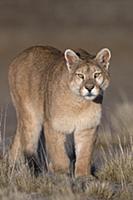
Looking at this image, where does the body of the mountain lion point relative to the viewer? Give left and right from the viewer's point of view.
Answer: facing the viewer and to the right of the viewer
